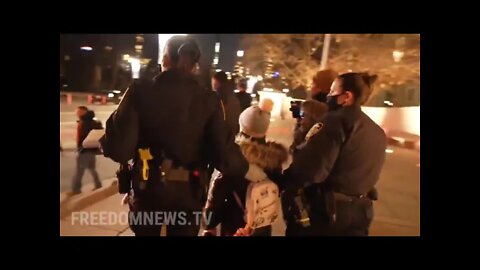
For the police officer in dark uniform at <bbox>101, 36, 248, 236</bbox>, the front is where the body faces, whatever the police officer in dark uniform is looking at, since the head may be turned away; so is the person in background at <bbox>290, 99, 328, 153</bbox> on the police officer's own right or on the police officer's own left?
on the police officer's own right

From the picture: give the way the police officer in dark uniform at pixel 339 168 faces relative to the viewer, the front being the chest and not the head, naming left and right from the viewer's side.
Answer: facing away from the viewer and to the left of the viewer

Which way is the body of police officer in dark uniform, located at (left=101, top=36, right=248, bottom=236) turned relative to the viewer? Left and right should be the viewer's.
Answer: facing away from the viewer

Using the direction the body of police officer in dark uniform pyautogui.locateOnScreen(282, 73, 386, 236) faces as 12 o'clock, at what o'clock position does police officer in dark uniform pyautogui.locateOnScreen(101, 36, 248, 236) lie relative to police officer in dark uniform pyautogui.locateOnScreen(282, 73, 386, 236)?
police officer in dark uniform pyautogui.locateOnScreen(101, 36, 248, 236) is roughly at 10 o'clock from police officer in dark uniform pyautogui.locateOnScreen(282, 73, 386, 236).

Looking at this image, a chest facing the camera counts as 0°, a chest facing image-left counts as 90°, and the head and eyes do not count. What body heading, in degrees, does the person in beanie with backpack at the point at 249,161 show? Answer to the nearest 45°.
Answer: approximately 135°

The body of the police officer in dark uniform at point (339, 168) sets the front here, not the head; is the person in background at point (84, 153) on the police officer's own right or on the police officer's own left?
on the police officer's own left

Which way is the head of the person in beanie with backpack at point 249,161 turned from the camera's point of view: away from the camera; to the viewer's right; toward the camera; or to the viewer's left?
away from the camera

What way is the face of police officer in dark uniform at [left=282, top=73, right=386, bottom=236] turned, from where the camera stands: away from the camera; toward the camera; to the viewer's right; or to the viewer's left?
to the viewer's left
